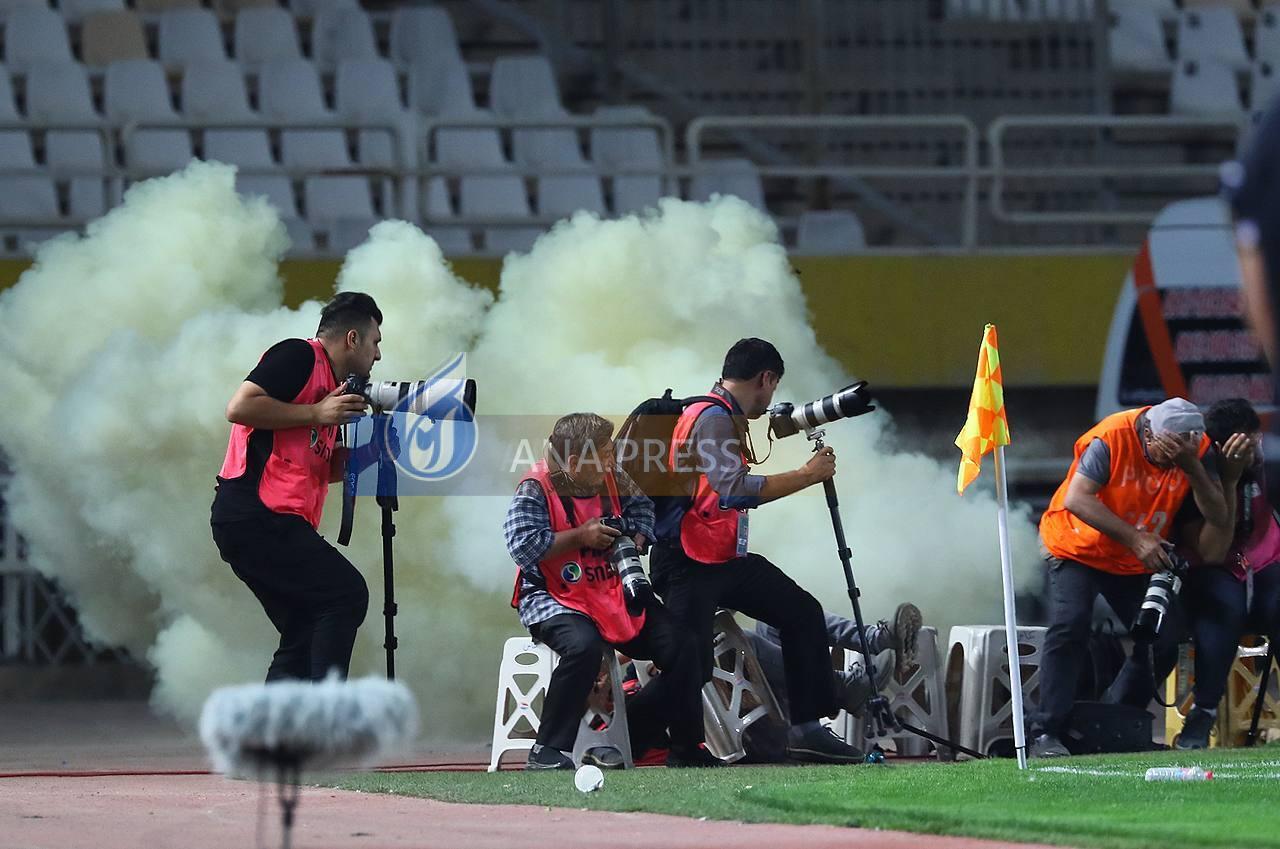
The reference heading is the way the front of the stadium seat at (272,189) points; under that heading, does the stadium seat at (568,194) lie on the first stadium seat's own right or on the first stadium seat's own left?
on the first stadium seat's own left

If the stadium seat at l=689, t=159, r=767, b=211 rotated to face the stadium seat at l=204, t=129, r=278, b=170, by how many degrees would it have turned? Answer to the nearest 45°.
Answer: approximately 90° to its right

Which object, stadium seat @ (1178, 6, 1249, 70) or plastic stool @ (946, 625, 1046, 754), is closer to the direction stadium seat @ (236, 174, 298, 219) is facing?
the plastic stool
